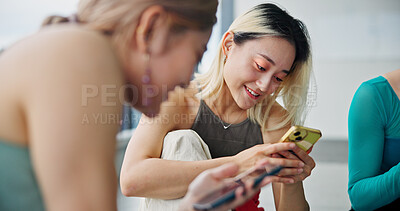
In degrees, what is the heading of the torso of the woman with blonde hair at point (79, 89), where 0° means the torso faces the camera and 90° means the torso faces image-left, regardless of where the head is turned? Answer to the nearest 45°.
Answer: approximately 225°

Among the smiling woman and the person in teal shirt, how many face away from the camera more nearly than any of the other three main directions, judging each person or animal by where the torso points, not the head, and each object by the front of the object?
0

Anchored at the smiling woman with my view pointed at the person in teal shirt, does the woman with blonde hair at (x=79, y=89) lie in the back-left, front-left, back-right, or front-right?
back-right

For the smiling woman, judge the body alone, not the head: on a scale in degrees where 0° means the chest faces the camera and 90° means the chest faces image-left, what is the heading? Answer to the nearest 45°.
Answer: approximately 315°

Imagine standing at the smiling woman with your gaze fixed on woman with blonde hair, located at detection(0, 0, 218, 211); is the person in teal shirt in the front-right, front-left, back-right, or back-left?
back-left

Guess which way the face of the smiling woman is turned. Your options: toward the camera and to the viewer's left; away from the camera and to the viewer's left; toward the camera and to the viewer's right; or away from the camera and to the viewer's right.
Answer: toward the camera and to the viewer's right
